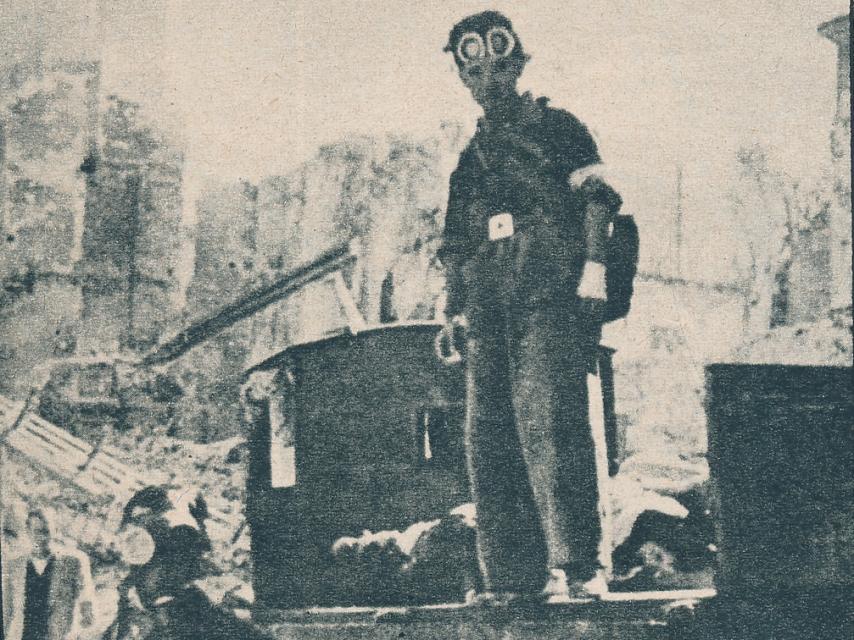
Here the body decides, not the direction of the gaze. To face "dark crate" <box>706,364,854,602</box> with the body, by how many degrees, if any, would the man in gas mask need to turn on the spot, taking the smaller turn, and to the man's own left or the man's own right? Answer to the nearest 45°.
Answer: approximately 135° to the man's own left

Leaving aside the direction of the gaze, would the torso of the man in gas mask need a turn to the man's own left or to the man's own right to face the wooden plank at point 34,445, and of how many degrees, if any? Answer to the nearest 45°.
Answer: approximately 45° to the man's own right

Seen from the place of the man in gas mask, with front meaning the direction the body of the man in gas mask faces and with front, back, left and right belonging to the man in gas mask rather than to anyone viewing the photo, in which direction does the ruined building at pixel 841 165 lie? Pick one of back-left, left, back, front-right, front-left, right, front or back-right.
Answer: back-left

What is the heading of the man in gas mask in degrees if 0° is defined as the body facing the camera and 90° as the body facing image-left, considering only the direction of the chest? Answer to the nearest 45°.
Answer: approximately 45°

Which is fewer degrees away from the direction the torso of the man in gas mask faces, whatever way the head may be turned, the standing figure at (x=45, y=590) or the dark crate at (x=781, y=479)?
the standing figure

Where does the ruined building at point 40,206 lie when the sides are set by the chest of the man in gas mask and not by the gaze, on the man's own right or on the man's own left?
on the man's own right
